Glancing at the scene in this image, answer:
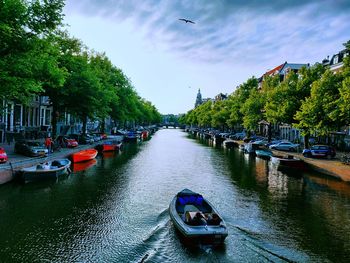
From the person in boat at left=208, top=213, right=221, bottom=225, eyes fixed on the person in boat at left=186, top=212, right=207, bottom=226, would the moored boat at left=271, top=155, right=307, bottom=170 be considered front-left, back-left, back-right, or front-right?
back-right

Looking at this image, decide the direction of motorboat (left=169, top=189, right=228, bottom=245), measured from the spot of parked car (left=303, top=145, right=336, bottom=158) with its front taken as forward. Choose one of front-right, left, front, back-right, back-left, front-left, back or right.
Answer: left

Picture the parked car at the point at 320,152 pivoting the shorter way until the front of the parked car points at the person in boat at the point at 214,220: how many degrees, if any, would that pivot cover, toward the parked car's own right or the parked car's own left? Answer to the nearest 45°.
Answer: approximately 90° to the parked car's own left
